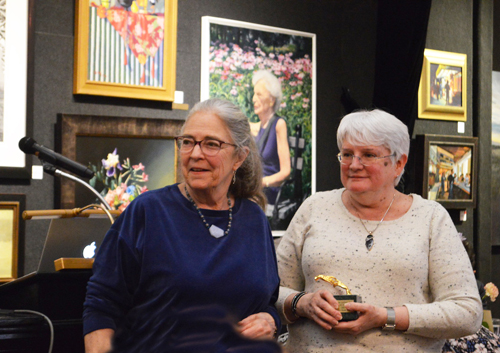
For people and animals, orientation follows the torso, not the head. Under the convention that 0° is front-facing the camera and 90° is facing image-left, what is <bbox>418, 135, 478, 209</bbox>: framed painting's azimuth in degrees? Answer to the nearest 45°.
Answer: approximately 0°

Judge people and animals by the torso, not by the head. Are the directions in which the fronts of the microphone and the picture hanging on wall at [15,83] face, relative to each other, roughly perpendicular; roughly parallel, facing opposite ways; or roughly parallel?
roughly perpendicular

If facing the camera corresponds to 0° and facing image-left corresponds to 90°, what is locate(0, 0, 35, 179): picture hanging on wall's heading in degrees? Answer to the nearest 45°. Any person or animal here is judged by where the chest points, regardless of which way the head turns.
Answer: approximately 0°

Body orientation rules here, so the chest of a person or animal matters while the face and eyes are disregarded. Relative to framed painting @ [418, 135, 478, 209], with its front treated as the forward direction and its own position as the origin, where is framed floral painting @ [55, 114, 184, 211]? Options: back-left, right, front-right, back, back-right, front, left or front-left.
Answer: front-right

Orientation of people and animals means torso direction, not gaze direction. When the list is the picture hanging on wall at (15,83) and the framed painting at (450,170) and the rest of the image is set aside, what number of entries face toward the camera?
2

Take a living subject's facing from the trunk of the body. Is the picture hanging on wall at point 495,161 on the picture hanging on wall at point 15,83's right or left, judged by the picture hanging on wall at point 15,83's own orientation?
on its left
